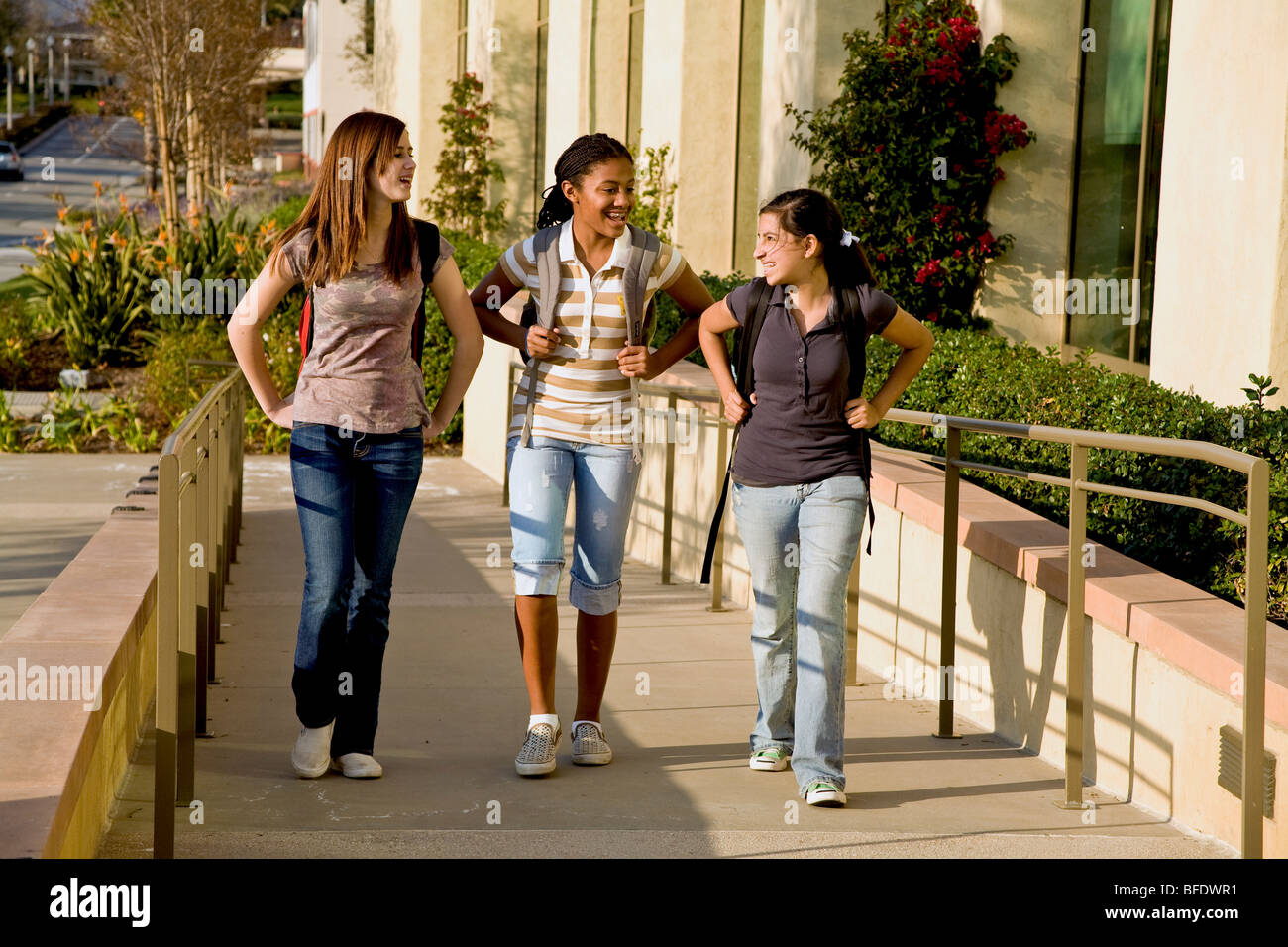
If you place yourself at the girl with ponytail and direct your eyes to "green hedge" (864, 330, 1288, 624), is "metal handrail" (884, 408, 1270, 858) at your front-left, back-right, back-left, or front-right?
front-right

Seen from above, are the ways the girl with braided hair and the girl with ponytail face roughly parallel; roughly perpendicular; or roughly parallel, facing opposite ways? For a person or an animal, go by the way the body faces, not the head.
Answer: roughly parallel

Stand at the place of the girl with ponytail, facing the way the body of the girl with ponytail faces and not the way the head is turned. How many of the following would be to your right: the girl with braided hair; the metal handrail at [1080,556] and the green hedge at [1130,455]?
1

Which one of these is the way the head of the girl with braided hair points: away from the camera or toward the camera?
toward the camera

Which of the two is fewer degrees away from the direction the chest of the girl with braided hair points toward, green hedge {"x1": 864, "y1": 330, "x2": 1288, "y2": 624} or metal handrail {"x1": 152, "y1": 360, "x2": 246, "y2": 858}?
the metal handrail

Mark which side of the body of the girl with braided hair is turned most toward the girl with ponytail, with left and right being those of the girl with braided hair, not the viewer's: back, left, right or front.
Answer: left

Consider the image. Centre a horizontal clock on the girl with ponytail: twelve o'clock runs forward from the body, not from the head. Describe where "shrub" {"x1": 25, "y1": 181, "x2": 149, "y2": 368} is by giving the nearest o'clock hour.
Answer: The shrub is roughly at 5 o'clock from the girl with ponytail.

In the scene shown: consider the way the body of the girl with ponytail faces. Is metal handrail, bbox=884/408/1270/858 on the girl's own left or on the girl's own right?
on the girl's own left

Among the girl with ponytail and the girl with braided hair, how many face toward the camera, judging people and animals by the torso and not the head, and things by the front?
2

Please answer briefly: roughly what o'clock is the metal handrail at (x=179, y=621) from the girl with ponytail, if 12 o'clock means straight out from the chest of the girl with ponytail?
The metal handrail is roughly at 2 o'clock from the girl with ponytail.

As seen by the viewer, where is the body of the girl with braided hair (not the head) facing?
toward the camera
